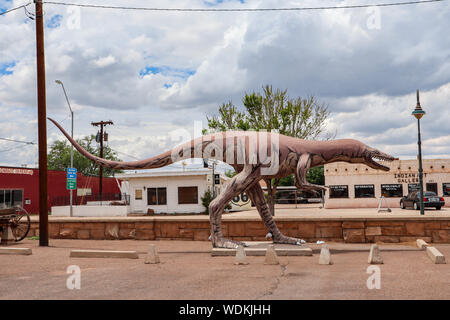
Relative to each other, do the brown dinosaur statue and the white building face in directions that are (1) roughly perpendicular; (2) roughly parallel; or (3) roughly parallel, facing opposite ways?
roughly perpendicular

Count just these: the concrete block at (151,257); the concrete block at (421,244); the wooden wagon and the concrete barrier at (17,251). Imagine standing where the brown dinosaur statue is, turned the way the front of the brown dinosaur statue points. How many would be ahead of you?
1

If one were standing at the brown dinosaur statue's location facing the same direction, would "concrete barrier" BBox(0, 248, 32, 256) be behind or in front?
behind

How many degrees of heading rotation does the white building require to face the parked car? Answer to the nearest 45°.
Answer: approximately 90° to its left

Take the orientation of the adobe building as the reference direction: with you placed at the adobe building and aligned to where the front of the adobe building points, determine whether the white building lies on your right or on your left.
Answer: on your right

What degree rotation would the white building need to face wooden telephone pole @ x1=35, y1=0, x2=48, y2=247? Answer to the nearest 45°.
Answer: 0° — it already faces it

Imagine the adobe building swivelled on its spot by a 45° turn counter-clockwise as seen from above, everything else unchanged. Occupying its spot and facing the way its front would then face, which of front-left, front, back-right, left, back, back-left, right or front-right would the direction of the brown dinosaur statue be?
front-right

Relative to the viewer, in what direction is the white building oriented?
toward the camera

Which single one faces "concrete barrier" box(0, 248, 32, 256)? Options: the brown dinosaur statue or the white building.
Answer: the white building

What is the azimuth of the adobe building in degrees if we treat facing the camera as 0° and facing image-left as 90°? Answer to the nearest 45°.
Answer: approximately 0°

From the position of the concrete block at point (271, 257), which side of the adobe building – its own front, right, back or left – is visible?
front

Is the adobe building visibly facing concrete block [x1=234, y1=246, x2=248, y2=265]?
yes

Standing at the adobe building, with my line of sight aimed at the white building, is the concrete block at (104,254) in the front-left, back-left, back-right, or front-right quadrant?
front-left

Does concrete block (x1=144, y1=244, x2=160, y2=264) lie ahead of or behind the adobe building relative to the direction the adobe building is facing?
ahead

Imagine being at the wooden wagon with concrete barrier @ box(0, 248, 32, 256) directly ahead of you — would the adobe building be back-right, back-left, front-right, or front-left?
back-left

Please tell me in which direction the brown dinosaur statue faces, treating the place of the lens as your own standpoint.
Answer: facing to the right of the viewer

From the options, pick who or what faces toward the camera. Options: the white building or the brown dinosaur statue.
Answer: the white building
